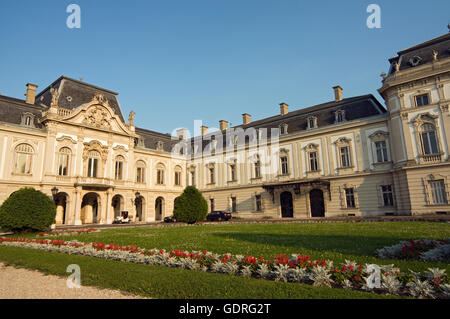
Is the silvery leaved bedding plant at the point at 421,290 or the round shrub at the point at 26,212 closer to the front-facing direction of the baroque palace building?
the silvery leaved bedding plant

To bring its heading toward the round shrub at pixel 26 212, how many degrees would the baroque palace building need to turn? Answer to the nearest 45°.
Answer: approximately 90° to its right

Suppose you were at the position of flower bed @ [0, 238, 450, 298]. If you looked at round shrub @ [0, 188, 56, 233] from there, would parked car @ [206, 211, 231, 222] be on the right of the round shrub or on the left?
right

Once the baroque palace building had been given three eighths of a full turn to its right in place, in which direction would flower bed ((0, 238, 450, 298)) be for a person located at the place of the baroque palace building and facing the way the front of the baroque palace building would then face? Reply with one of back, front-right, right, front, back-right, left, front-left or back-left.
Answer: left

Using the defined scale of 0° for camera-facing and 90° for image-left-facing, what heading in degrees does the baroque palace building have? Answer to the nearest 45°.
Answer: approximately 315°
